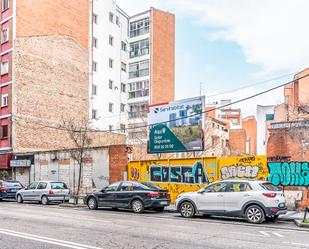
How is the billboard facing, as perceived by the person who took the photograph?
facing the viewer and to the left of the viewer

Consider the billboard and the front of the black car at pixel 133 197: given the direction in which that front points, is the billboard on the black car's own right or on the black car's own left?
on the black car's own right

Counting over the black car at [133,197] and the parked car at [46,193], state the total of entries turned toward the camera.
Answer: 0

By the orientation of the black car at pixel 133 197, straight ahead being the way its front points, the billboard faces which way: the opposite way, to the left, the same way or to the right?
to the left
